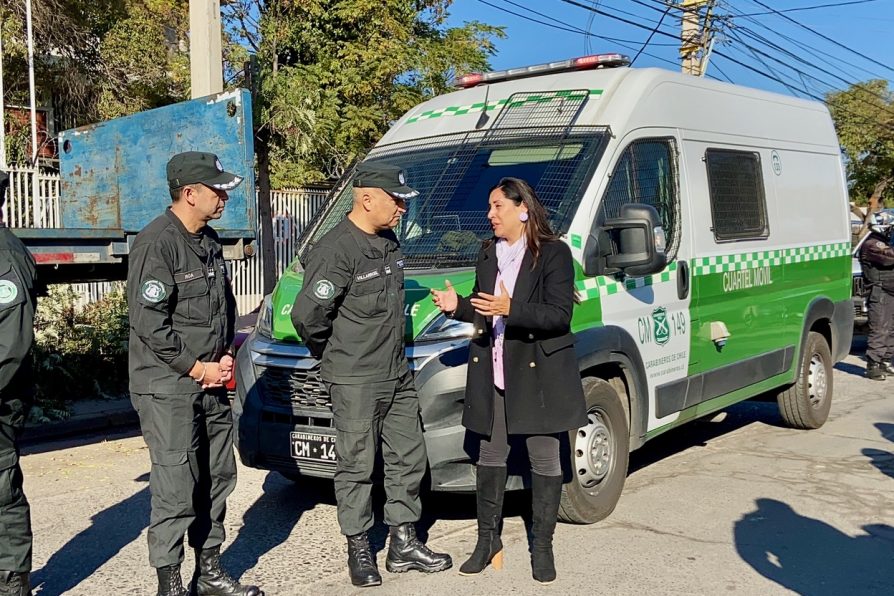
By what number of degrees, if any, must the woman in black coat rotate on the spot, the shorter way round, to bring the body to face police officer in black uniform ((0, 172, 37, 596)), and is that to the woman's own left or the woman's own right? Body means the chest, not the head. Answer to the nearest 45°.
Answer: approximately 45° to the woman's own right

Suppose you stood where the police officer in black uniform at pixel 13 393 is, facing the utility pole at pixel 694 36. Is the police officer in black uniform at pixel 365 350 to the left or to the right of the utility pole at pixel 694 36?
right

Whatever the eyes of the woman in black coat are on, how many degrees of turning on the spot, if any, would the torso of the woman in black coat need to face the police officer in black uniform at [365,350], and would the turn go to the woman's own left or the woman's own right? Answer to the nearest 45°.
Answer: approximately 45° to the woman's own right

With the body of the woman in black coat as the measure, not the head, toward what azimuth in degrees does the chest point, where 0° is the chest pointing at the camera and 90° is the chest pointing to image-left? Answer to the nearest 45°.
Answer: approximately 45°

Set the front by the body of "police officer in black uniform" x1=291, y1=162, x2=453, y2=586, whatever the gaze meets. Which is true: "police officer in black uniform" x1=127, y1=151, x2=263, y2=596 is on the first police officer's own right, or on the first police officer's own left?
on the first police officer's own right

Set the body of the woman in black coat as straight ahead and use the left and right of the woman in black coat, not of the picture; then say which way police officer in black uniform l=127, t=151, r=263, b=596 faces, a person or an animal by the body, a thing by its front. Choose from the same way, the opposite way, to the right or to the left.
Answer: to the left

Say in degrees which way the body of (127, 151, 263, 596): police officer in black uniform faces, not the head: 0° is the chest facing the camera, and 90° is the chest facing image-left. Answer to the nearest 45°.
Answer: approximately 315°

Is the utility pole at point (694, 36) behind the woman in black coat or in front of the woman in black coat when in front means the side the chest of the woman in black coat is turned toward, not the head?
behind

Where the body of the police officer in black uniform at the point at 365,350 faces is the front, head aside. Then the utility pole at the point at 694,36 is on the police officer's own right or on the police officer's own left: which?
on the police officer's own left

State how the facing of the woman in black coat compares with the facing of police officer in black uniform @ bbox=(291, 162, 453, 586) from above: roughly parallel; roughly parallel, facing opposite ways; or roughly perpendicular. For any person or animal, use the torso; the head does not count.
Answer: roughly perpendicular

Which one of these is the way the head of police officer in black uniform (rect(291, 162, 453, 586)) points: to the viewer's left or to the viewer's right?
to the viewer's right
